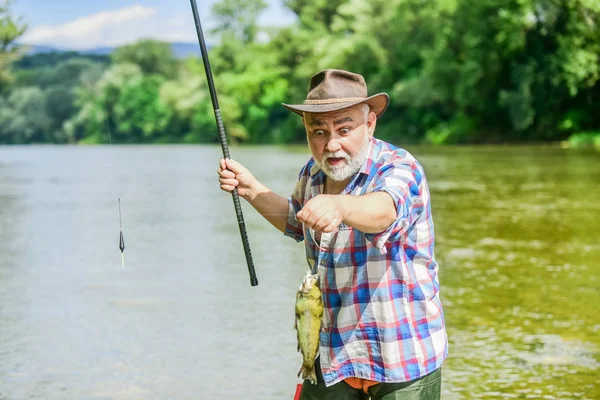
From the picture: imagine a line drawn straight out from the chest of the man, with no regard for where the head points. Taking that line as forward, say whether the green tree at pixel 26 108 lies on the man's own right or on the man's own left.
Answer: on the man's own right

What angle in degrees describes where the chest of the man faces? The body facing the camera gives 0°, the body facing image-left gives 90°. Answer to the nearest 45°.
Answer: approximately 45°
